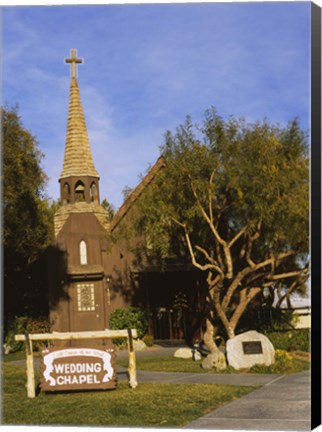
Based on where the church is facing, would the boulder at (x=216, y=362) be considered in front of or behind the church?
in front

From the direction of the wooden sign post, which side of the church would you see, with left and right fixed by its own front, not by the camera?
front

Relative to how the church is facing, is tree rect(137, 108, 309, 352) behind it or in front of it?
in front

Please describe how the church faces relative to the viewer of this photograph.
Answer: facing the viewer

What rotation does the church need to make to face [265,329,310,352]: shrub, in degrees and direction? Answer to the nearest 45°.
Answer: approximately 45° to its left

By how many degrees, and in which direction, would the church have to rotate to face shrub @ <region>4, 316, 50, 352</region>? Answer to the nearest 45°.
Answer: approximately 90° to its right
